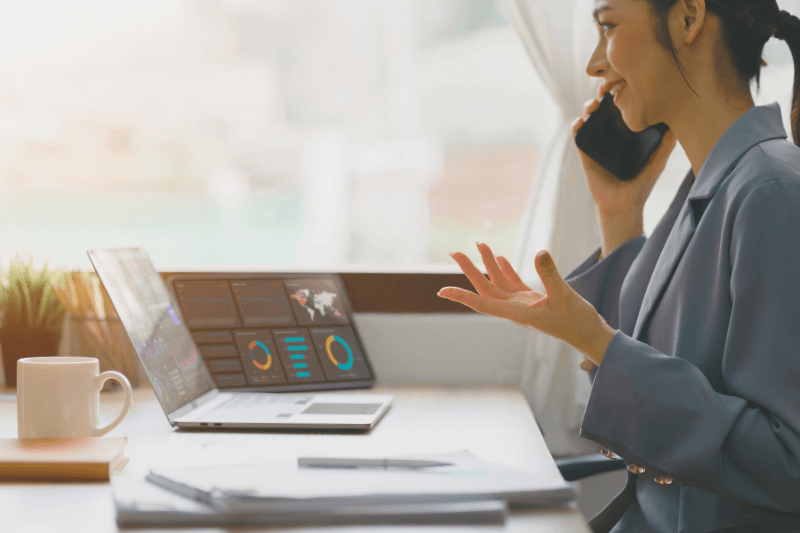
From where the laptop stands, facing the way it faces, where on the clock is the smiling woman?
The smiling woman is roughly at 1 o'clock from the laptop.

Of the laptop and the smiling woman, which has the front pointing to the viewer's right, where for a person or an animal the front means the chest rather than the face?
the laptop

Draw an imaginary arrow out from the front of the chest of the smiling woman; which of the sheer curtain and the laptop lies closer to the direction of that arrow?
the laptop

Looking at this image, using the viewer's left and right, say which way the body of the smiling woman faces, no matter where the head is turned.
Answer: facing to the left of the viewer

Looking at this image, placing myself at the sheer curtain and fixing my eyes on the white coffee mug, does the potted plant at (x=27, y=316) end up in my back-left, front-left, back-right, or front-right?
front-right

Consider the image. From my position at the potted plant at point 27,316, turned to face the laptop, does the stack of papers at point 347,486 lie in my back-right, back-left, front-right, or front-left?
front-right

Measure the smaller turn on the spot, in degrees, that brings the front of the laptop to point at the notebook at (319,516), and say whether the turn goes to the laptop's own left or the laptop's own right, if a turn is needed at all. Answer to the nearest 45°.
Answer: approximately 90° to the laptop's own right

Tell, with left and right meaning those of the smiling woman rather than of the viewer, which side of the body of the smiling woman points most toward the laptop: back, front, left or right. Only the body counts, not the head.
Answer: front

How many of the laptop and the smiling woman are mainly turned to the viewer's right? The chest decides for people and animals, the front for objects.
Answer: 1

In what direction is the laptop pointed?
to the viewer's right

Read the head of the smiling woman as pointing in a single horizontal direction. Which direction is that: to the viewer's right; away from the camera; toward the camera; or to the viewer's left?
to the viewer's left

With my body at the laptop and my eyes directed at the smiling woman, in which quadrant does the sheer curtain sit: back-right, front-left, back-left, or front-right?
front-left
